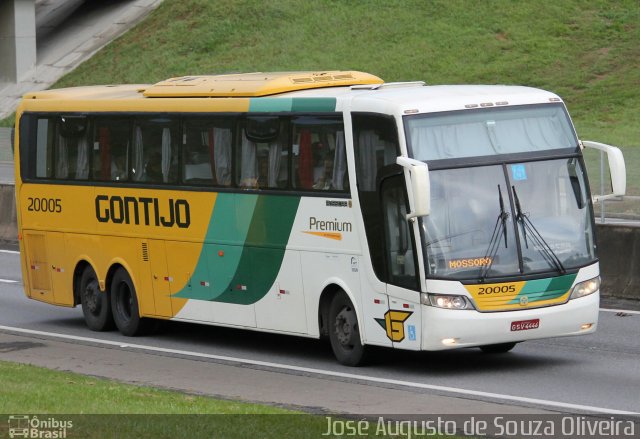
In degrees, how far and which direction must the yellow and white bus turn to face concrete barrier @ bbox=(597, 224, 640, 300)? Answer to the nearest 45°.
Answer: approximately 90° to its left

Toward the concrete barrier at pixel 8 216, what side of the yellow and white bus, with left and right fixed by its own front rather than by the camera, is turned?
back

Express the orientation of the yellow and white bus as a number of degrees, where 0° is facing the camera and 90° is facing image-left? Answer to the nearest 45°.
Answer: approximately 315°
